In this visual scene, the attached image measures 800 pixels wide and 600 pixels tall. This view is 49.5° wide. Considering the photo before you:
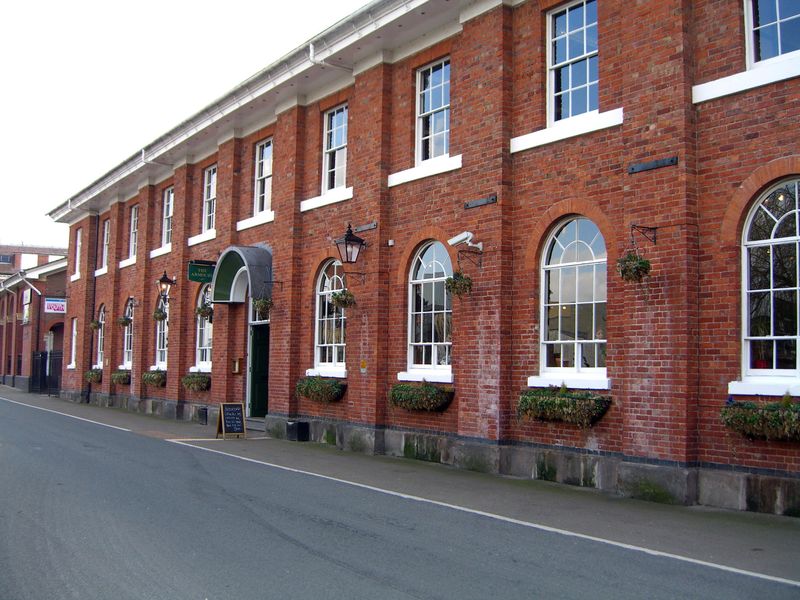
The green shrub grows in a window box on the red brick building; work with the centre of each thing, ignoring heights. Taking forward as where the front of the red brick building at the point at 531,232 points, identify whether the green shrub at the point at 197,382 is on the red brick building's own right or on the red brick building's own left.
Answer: on the red brick building's own right

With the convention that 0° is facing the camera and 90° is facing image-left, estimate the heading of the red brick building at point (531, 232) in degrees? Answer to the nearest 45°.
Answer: approximately 45°
